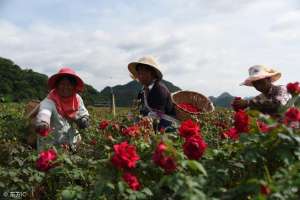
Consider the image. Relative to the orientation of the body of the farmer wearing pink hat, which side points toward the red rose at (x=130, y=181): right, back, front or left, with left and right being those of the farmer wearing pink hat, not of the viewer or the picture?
front

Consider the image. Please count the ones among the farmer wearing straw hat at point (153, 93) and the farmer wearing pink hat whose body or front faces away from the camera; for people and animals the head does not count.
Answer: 0

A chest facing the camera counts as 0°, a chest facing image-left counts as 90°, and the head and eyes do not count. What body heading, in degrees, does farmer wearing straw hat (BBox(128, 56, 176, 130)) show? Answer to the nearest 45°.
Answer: approximately 45°

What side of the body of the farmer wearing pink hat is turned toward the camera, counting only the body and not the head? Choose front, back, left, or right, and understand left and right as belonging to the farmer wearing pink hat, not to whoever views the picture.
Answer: front

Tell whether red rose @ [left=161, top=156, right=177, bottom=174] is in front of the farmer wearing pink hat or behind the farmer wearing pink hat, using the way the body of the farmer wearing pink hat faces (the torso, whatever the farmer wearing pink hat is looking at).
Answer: in front

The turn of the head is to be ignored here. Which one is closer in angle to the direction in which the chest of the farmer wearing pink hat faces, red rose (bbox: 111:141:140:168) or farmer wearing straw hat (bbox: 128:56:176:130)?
the red rose

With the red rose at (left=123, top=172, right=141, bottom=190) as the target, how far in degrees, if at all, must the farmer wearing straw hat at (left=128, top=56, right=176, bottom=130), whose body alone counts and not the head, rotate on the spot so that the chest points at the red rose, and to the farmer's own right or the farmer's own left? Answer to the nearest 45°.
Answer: approximately 45° to the farmer's own left

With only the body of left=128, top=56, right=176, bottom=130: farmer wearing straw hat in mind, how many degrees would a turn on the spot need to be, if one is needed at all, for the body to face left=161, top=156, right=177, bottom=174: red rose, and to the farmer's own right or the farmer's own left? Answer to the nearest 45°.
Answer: approximately 45° to the farmer's own left

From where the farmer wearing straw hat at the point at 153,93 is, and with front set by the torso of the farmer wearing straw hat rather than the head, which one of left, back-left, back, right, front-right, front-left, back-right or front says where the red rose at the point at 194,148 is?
front-left

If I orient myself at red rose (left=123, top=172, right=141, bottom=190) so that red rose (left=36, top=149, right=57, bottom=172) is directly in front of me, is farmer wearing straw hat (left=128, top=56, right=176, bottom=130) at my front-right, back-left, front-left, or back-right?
front-right

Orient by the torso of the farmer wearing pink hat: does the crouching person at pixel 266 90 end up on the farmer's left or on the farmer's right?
on the farmer's left
